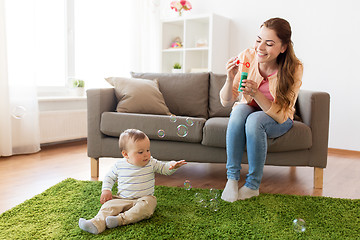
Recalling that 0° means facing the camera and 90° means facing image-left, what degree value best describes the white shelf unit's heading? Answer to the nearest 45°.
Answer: approximately 45°

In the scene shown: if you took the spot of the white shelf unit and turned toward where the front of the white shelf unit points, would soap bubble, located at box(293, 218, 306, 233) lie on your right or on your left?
on your left

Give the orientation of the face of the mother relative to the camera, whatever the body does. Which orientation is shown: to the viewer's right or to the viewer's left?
to the viewer's left

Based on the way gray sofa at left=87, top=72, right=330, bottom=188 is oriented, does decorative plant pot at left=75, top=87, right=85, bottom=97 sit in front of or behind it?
behind

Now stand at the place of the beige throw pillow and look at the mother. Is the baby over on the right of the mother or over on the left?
right
